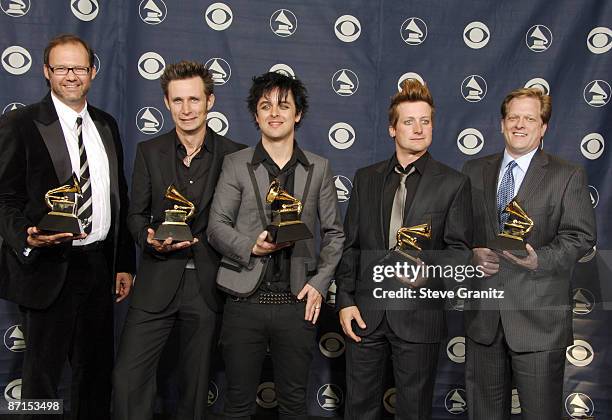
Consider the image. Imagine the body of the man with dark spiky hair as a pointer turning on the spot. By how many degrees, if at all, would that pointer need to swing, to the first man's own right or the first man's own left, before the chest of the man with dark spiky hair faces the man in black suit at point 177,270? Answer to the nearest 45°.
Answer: approximately 90° to the first man's own right

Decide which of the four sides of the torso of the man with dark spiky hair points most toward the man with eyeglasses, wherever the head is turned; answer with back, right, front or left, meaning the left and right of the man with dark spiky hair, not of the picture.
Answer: right

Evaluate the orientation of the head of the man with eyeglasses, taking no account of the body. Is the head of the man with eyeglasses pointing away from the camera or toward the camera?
toward the camera

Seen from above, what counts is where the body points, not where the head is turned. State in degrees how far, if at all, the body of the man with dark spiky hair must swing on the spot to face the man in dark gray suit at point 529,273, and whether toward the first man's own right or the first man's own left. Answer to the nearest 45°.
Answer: approximately 90° to the first man's own left

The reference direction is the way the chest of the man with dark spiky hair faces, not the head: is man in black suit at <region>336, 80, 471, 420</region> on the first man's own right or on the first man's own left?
on the first man's own left

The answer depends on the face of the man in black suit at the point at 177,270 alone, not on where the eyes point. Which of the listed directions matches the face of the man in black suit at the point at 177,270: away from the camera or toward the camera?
toward the camera

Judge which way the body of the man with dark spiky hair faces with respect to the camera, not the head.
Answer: toward the camera

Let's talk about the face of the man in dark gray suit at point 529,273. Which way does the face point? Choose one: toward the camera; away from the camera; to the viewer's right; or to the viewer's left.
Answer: toward the camera

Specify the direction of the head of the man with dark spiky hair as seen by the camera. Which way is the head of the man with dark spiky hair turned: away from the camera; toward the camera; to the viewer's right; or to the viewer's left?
toward the camera
